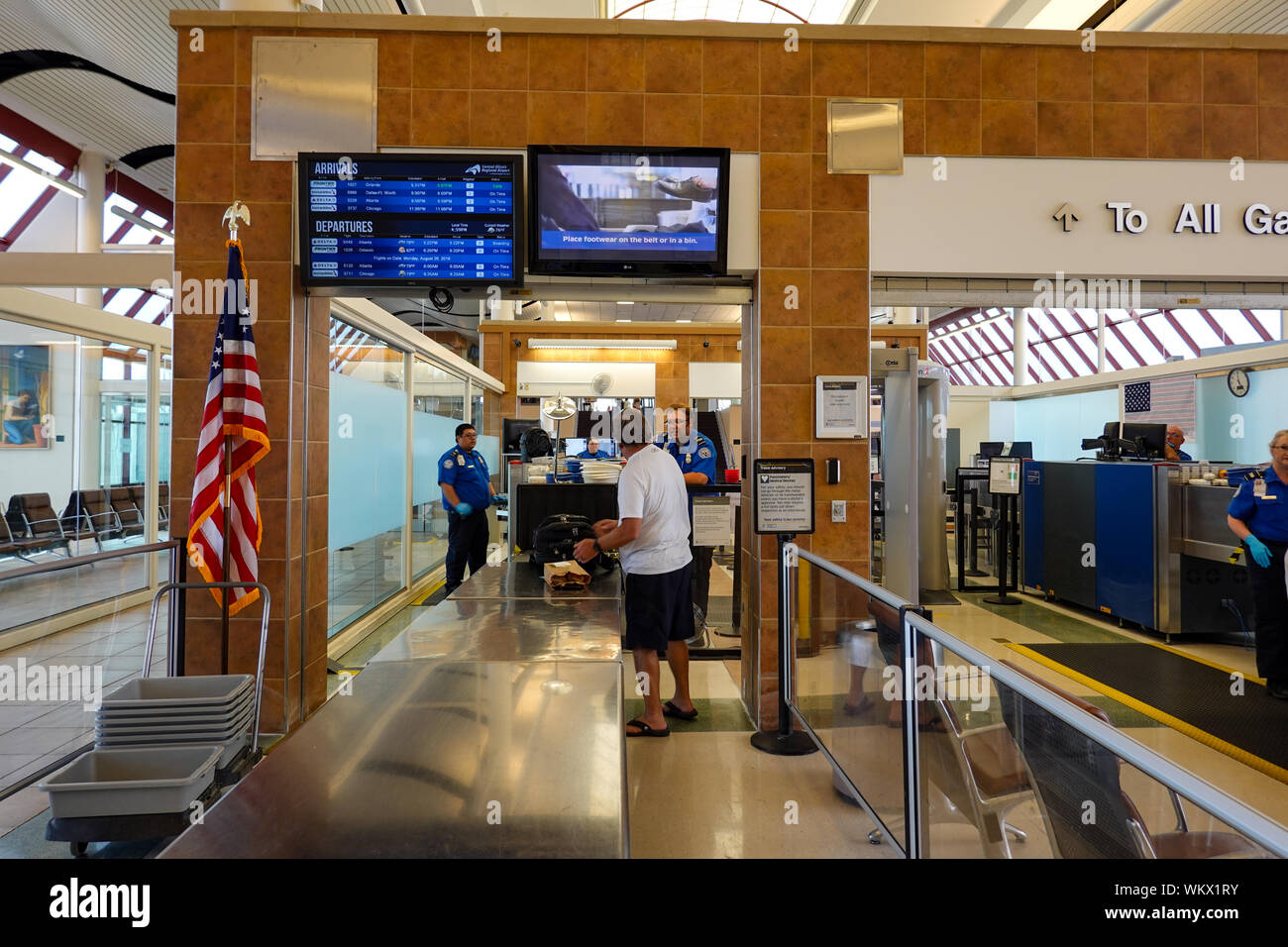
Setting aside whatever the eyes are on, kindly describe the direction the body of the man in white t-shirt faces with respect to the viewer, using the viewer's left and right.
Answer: facing away from the viewer and to the left of the viewer

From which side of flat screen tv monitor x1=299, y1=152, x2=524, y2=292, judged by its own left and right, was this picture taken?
front

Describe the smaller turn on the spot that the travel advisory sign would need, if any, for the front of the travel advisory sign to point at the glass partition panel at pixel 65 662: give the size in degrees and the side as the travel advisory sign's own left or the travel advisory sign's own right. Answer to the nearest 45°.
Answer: approximately 90° to the travel advisory sign's own right

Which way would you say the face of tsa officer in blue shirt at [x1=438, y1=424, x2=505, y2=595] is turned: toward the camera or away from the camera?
toward the camera

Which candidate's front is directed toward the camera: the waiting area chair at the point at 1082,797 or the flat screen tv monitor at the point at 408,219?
the flat screen tv monitor

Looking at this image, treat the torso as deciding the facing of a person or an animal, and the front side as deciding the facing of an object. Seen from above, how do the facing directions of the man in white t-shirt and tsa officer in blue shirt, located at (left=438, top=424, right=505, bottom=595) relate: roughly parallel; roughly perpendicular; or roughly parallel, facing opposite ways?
roughly parallel, facing opposite ways

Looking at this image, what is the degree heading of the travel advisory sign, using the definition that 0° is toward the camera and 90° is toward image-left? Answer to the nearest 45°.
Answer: approximately 0°

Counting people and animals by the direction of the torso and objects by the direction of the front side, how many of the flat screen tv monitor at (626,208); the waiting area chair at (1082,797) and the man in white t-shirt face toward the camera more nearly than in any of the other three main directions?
1
